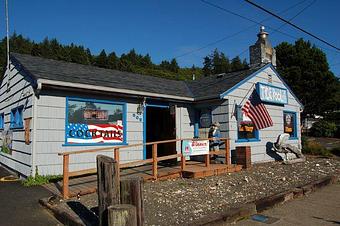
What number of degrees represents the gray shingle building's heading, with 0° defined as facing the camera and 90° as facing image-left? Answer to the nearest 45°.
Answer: approximately 315°

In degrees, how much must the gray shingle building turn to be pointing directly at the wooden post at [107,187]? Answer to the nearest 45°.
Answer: approximately 45° to its right

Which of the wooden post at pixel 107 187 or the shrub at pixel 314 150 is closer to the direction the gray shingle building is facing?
the wooden post

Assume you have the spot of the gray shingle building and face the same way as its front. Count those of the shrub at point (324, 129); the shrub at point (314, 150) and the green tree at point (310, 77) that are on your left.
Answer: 3

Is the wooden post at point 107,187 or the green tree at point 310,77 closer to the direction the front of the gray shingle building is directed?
the wooden post

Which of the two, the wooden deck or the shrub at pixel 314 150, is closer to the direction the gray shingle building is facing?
the wooden deck

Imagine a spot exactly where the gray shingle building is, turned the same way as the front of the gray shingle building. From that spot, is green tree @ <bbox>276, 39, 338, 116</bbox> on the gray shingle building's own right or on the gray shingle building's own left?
on the gray shingle building's own left

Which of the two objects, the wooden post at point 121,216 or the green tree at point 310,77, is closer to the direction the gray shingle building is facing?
the wooden post

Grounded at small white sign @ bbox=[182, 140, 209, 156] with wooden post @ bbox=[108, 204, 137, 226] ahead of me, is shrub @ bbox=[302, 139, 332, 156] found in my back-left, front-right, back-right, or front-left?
back-left

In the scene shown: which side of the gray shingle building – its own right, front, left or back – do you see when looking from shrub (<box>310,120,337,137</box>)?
left

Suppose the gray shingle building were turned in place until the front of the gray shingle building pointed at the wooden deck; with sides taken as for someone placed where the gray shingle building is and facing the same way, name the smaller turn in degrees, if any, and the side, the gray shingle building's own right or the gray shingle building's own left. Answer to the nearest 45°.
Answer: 0° — it already faces it

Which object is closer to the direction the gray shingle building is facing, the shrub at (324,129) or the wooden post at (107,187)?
the wooden post

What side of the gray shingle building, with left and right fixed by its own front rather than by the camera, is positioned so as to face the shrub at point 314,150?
left
